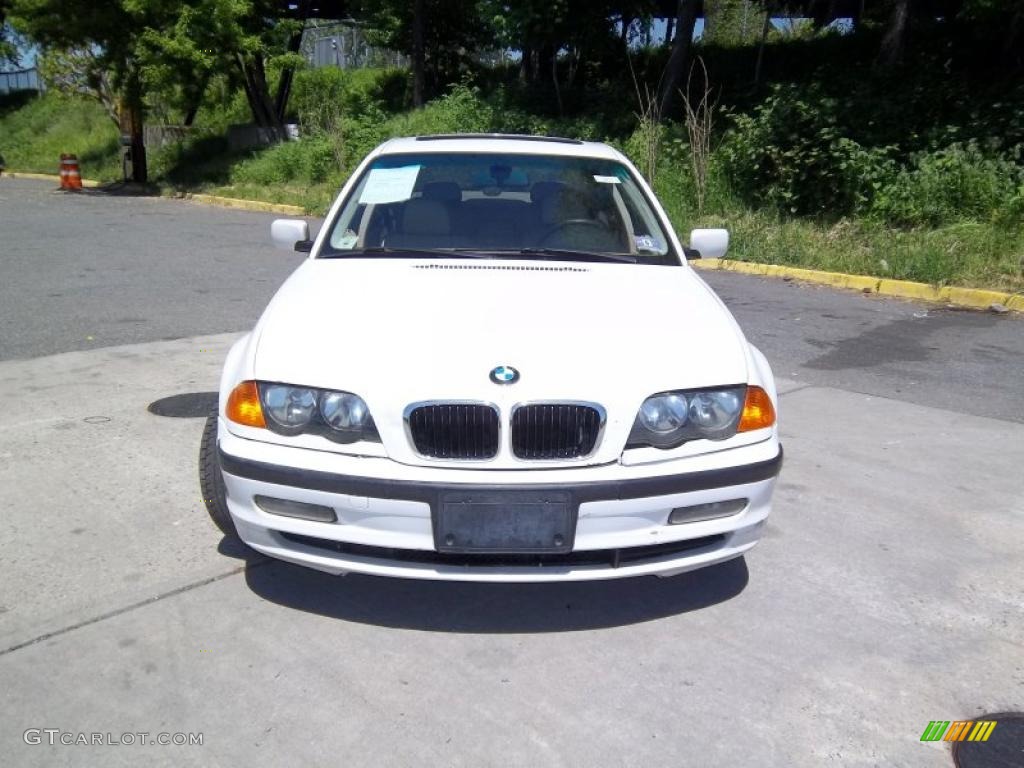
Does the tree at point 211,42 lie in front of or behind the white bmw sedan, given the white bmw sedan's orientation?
behind

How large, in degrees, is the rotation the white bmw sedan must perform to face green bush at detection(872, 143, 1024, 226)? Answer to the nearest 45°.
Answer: approximately 135° to its left

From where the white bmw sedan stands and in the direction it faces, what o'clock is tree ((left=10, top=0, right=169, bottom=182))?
The tree is roughly at 5 o'clock from the white bmw sedan.

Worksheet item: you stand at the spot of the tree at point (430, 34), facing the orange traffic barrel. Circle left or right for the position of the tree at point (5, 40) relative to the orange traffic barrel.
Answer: right

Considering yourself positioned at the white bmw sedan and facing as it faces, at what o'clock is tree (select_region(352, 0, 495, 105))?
The tree is roughly at 6 o'clock from the white bmw sedan.

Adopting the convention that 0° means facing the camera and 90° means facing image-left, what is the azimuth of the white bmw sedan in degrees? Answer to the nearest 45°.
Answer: approximately 0°

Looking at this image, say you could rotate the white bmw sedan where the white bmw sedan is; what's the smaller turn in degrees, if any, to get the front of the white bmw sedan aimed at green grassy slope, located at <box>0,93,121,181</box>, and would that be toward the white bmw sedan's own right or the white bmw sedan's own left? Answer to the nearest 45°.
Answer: approximately 135° to the white bmw sedan's own right

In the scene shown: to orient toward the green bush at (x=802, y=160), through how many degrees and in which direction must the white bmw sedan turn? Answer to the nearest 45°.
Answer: approximately 180°
